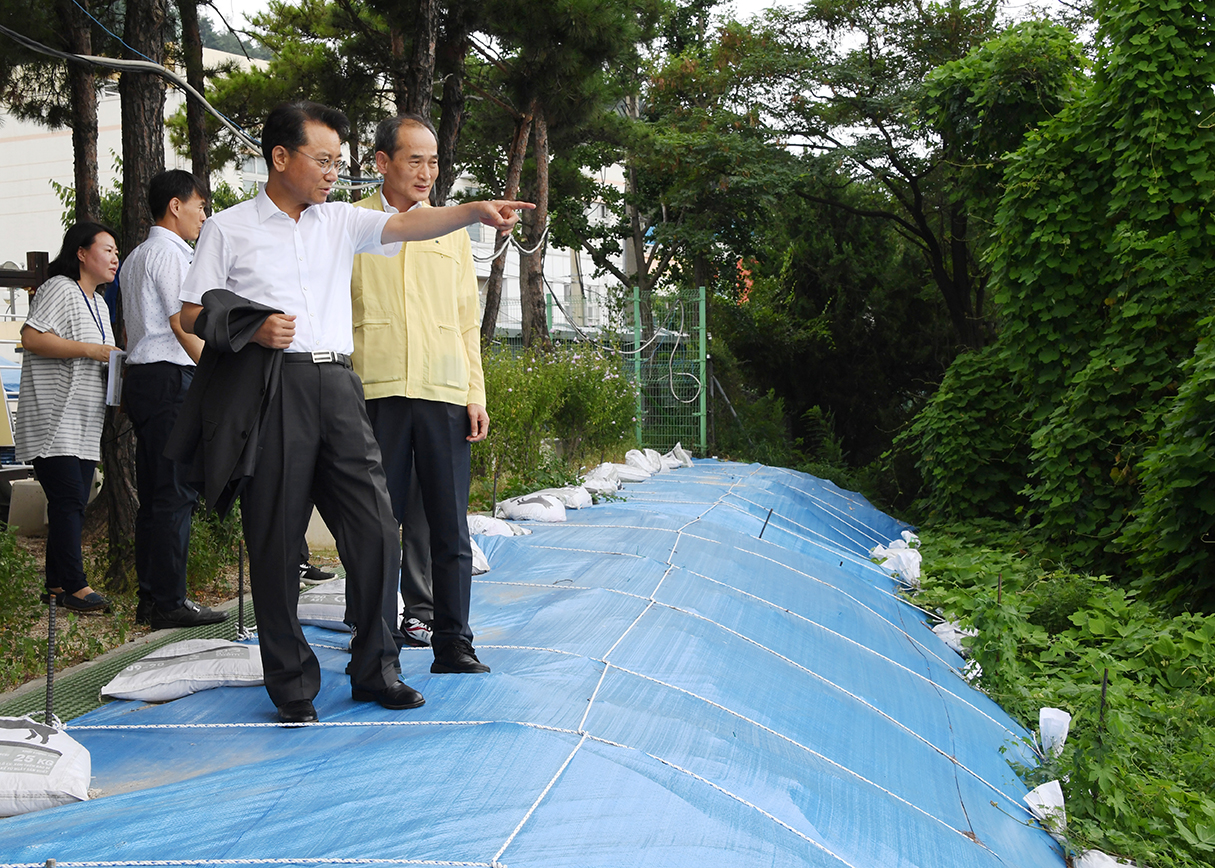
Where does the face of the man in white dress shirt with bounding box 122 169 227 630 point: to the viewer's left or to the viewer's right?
to the viewer's right

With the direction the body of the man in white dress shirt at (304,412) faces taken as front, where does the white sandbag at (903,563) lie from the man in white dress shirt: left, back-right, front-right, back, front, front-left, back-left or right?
left

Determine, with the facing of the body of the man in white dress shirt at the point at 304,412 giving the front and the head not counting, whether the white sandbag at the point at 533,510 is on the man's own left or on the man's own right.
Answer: on the man's own left

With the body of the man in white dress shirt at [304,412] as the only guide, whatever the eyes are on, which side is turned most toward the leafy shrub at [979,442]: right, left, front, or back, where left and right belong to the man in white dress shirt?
left

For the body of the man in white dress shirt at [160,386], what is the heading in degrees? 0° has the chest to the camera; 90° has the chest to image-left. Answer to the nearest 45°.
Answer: approximately 270°

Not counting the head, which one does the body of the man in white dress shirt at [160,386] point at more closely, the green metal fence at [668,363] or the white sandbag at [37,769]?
the green metal fence

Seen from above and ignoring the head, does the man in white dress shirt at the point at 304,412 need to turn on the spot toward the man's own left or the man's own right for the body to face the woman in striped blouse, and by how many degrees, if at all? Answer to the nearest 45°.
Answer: approximately 180°

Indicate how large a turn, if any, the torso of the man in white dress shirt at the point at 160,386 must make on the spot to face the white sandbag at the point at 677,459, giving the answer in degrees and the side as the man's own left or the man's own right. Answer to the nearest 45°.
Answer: approximately 45° to the man's own left

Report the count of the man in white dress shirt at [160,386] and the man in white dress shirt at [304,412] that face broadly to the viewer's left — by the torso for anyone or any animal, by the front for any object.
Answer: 0

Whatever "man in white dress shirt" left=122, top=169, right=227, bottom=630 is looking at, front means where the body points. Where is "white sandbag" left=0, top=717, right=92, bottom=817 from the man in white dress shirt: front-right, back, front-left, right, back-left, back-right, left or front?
right

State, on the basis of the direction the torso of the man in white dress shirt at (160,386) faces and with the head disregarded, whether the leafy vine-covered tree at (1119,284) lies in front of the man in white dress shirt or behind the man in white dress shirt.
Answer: in front

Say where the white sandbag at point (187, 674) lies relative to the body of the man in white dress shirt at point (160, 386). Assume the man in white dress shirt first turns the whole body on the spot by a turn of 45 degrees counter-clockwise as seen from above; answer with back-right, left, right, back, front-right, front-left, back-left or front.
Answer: back-right

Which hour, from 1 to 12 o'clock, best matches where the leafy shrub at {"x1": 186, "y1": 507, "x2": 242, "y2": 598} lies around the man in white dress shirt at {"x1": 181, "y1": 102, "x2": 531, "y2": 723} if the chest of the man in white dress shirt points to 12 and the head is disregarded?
The leafy shrub is roughly at 7 o'clock from the man in white dress shirt.

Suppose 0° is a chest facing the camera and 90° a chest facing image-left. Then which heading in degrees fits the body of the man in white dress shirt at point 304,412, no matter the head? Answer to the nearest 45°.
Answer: approximately 315°

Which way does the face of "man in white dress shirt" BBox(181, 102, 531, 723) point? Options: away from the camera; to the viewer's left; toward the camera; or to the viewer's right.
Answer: to the viewer's right

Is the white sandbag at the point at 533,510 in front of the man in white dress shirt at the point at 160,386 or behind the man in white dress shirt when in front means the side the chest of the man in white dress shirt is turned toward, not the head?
in front
